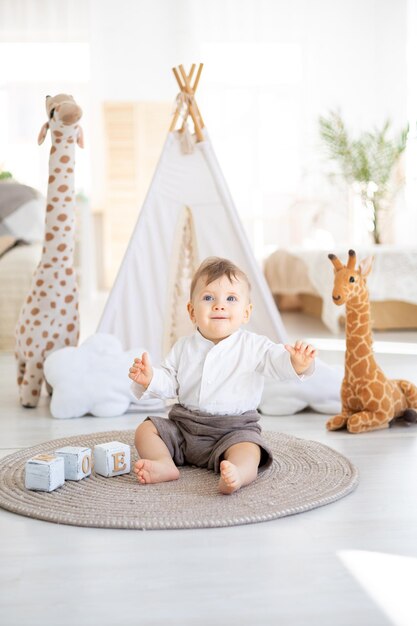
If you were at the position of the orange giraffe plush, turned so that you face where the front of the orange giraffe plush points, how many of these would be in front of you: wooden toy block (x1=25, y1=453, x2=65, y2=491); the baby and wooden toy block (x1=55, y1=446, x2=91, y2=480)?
3

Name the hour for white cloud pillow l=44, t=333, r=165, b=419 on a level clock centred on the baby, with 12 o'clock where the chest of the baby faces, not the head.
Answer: The white cloud pillow is roughly at 5 o'clock from the baby.

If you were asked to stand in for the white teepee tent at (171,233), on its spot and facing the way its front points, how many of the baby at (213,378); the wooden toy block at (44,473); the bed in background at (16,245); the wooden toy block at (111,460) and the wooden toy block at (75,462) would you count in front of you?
4

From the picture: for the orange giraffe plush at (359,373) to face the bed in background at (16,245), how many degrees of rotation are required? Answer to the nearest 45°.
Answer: approximately 90° to its right

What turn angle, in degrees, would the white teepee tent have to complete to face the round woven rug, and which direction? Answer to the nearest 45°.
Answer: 0° — it already faces it

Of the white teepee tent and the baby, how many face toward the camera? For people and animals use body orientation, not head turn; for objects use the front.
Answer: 2
